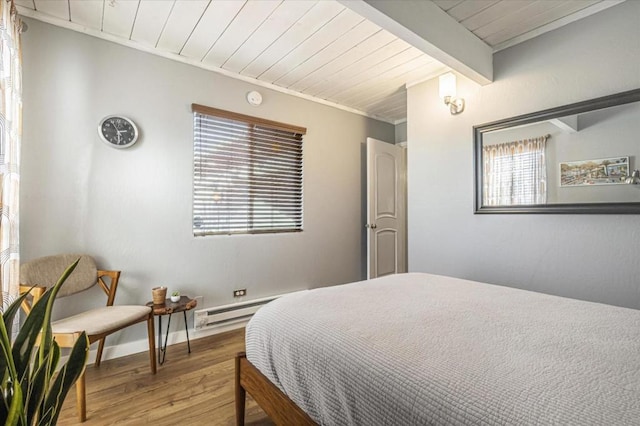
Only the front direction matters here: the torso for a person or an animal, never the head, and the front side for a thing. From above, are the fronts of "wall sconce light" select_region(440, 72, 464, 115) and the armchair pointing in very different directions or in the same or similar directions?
very different directions

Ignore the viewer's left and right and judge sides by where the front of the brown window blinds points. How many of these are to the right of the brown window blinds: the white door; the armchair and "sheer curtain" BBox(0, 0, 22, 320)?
2

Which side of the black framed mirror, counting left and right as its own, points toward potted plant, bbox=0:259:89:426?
front

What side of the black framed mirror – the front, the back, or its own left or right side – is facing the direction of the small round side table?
front

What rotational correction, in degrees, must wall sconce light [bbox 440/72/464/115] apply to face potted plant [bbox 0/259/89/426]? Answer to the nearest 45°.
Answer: approximately 45° to its left

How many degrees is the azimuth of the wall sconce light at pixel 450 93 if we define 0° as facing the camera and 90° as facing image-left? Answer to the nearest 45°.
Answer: approximately 45°

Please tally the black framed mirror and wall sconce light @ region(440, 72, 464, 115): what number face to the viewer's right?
0

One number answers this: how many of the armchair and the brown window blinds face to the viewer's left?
0

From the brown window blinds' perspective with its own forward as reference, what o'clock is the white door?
The white door is roughly at 10 o'clock from the brown window blinds.

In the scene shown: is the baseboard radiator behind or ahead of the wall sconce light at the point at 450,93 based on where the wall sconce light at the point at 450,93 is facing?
ahead

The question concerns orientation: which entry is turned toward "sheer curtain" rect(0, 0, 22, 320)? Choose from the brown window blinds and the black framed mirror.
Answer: the black framed mirror

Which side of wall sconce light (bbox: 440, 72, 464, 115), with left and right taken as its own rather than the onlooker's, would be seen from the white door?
right
